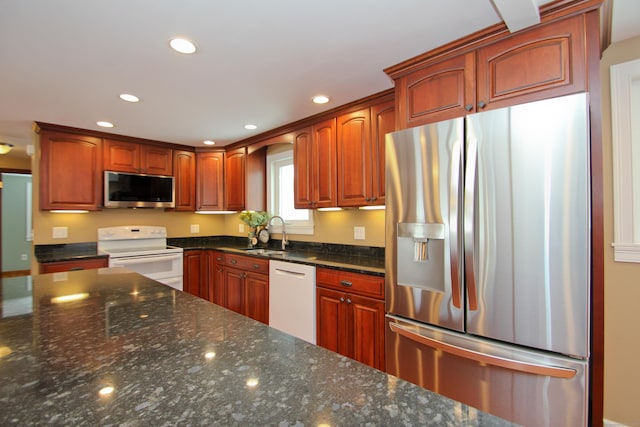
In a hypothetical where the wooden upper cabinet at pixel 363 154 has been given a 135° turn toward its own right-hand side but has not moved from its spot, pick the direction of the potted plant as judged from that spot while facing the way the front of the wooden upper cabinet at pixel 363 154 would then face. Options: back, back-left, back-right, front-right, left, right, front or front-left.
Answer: front-left

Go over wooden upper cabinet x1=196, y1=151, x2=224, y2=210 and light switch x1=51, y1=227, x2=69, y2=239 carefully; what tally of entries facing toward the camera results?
2

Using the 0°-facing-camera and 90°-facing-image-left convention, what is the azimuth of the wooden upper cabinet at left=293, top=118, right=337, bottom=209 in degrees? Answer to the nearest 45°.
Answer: approximately 45°

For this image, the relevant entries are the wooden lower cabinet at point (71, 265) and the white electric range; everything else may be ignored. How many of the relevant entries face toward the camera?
2

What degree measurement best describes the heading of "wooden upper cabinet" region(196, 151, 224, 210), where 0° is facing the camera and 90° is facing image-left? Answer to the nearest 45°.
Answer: approximately 0°

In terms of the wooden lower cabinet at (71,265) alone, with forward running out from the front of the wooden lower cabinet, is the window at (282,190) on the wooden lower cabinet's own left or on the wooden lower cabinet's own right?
on the wooden lower cabinet's own left

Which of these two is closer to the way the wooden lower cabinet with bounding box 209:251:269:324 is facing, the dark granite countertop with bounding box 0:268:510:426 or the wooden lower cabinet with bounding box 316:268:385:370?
the dark granite countertop

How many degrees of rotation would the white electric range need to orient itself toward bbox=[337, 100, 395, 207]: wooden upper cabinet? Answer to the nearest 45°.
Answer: approximately 45° to its left

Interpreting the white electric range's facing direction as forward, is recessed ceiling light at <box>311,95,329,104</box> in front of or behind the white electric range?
in front

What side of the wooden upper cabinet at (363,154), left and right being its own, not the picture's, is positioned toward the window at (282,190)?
right
